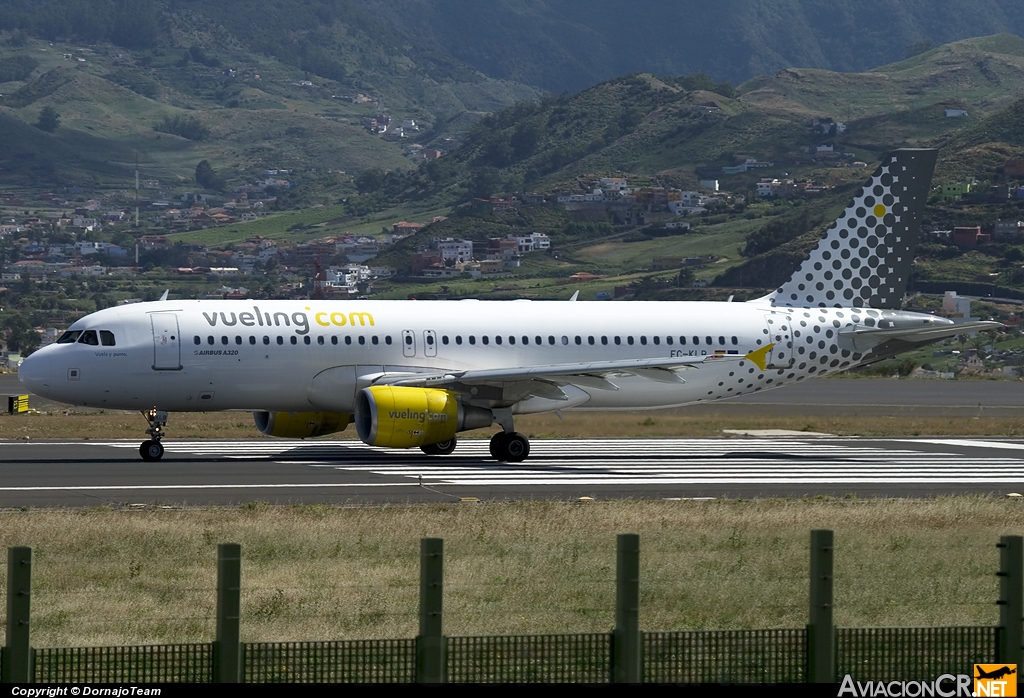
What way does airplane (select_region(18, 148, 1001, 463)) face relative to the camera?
to the viewer's left
